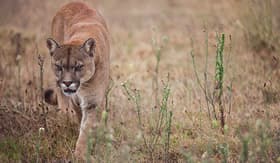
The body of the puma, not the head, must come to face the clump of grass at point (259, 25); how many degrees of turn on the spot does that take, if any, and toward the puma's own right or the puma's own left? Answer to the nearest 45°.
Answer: approximately 135° to the puma's own left

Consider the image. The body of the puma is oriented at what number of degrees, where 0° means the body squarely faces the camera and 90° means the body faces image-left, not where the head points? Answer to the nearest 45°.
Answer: approximately 0°
